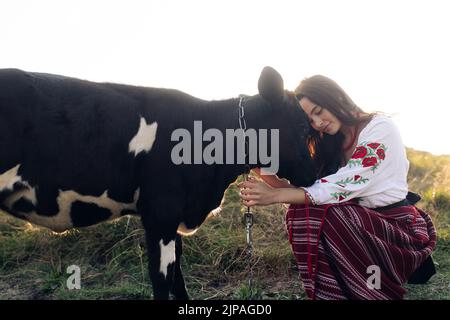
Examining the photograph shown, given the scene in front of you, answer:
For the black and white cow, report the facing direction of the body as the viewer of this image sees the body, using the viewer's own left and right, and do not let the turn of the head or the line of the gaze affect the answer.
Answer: facing to the right of the viewer

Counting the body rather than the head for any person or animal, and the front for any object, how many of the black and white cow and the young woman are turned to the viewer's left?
1

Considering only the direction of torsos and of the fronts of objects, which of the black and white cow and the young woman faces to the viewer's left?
the young woman

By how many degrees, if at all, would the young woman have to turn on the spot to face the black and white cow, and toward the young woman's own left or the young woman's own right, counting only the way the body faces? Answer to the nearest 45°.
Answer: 0° — they already face it

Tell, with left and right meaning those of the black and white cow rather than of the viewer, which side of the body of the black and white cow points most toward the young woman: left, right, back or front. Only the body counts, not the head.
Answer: front

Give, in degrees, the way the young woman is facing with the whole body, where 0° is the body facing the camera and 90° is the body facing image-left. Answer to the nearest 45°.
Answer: approximately 90°

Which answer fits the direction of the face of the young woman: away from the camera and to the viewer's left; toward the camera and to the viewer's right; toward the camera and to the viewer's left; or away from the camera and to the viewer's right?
toward the camera and to the viewer's left

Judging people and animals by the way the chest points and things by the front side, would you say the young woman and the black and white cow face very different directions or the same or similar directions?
very different directions
